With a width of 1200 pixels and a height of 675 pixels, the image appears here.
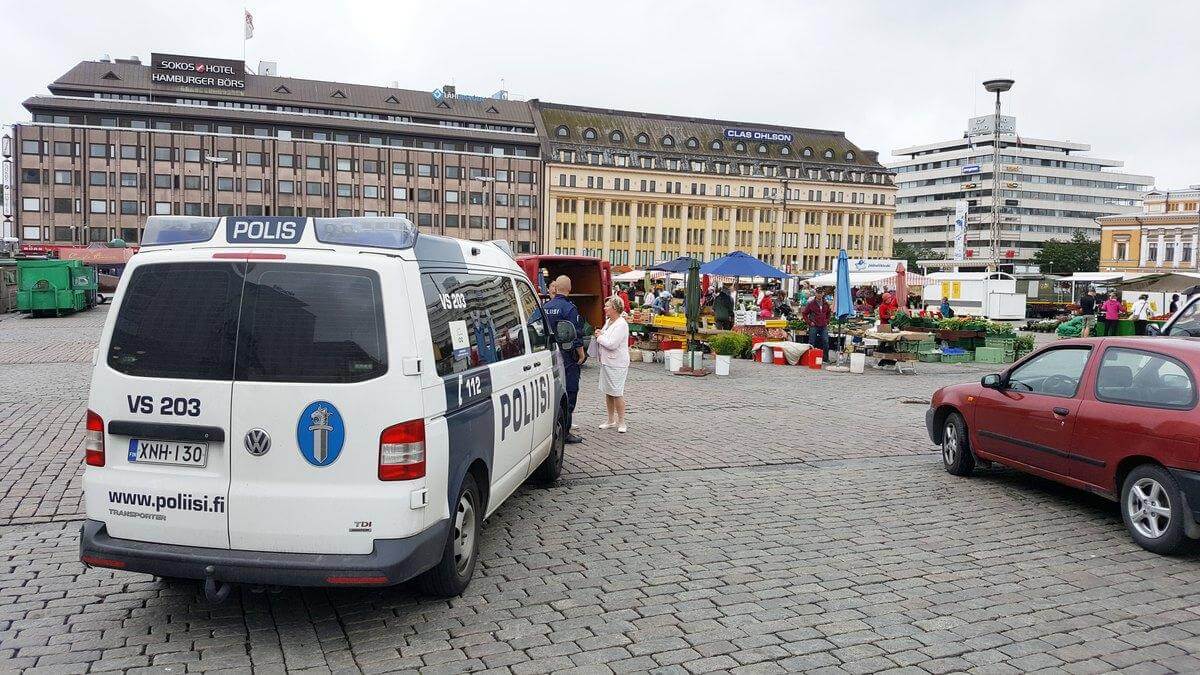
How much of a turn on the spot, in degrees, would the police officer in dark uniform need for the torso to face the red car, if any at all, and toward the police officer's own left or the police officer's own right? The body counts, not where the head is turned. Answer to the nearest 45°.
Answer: approximately 90° to the police officer's own right

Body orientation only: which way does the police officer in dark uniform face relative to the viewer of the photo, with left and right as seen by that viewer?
facing away from the viewer and to the right of the viewer

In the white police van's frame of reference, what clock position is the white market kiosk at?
The white market kiosk is roughly at 12 o'clock from the white police van.

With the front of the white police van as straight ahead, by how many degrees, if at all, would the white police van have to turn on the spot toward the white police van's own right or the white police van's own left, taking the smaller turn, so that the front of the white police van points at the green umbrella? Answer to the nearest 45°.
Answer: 0° — it already faces it

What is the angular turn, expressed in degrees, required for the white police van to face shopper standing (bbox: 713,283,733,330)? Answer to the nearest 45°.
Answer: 0° — it already faces them

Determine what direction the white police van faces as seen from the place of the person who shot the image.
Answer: facing away from the viewer and to the right of the viewer

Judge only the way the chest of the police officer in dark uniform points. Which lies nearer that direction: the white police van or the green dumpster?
the green dumpster
